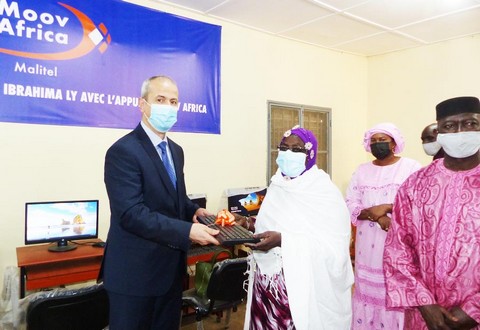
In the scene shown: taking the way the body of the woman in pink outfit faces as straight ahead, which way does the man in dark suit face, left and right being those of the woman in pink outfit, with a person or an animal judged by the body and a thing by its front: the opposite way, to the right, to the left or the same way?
to the left

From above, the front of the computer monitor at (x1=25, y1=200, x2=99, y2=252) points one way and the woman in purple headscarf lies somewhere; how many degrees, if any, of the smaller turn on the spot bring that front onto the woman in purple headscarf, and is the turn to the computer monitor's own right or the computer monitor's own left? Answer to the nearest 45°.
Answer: approximately 45° to the computer monitor's own left

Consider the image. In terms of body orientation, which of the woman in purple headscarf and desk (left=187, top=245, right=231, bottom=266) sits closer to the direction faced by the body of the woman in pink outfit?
the woman in purple headscarf

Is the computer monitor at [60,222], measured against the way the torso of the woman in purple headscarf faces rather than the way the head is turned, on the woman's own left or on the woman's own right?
on the woman's own right

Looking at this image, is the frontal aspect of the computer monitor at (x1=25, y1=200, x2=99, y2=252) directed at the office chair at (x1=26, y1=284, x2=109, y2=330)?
yes

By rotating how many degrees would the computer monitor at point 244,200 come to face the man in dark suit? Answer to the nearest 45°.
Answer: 0° — it already faces them

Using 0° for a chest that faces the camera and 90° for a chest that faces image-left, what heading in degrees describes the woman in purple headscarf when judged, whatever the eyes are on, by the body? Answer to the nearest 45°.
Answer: approximately 45°

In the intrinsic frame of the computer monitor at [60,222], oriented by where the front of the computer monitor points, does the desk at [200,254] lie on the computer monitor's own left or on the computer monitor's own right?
on the computer monitor's own left

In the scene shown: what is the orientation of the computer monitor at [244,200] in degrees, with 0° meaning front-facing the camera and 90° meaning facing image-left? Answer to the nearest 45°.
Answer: approximately 0°

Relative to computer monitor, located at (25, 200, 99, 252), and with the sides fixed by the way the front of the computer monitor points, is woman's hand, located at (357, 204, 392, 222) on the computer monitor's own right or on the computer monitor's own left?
on the computer monitor's own left

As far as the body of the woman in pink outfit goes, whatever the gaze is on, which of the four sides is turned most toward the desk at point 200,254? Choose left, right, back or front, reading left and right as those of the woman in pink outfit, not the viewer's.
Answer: right
